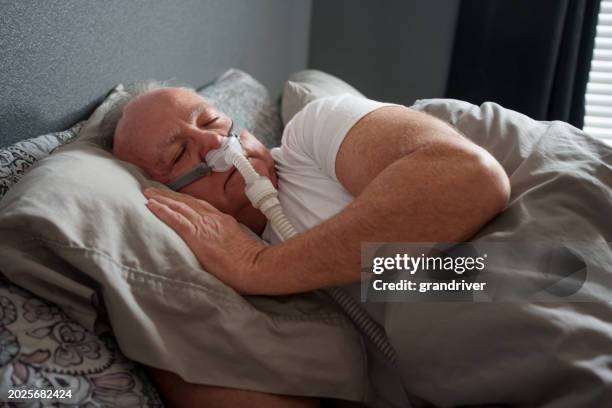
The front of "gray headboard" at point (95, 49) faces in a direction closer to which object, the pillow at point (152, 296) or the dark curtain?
the pillow

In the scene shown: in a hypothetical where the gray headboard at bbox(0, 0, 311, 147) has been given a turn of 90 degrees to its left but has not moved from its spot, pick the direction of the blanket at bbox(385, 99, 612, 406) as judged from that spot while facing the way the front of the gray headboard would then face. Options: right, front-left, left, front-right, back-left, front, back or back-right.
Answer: right

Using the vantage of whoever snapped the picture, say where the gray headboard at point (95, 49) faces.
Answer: facing the viewer and to the right of the viewer

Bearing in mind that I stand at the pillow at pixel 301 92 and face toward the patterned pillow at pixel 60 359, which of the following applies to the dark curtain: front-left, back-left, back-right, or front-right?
back-left

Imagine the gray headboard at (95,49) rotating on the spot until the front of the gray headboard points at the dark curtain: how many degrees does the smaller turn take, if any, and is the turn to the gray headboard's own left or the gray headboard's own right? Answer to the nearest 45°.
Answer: approximately 90° to the gray headboard's own left

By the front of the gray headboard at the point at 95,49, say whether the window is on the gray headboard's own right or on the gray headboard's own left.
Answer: on the gray headboard's own left
